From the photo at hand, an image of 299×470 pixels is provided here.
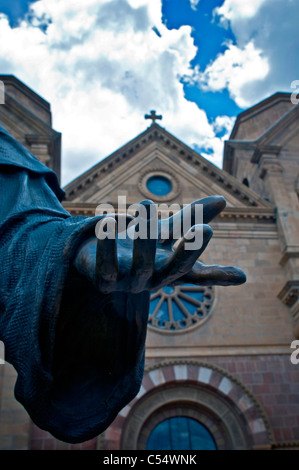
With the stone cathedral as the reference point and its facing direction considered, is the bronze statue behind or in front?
in front

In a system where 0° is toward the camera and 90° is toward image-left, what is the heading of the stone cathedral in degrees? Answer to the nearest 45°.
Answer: approximately 0°
